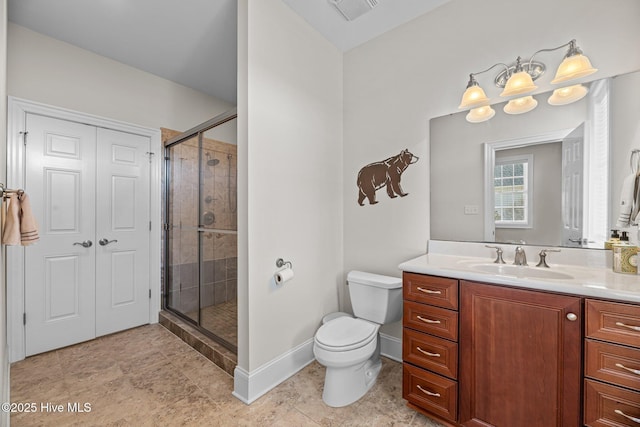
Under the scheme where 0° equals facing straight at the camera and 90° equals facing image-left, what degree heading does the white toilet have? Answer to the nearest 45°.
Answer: approximately 45°

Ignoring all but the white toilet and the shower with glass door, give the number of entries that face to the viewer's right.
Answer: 0

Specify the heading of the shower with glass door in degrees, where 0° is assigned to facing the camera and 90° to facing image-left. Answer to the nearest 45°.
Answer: approximately 45°

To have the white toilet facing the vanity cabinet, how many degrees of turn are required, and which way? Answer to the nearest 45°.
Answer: approximately 90° to its left

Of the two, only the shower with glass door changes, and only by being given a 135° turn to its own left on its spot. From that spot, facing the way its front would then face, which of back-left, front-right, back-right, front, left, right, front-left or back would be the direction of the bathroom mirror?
front-right

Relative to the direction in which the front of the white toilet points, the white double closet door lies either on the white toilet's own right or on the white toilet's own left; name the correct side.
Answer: on the white toilet's own right
